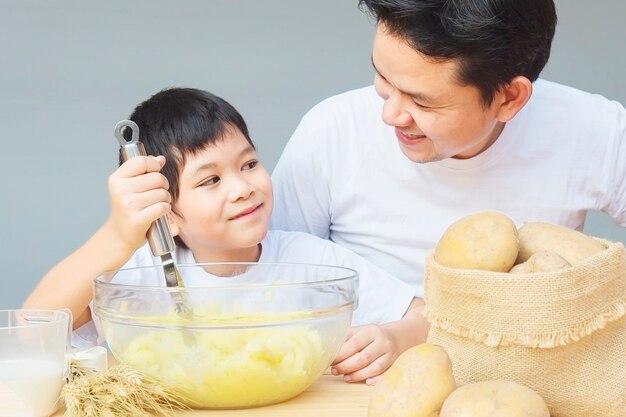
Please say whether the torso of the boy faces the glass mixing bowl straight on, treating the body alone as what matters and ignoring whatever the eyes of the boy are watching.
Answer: yes

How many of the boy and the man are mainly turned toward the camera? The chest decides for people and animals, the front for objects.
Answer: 2

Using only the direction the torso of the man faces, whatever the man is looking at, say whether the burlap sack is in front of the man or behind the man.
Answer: in front

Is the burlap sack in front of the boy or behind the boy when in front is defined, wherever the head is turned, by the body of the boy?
in front

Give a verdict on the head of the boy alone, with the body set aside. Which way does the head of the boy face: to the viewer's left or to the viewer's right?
to the viewer's right

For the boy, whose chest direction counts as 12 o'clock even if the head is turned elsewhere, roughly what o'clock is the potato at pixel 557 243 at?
The potato is roughly at 11 o'clock from the boy.

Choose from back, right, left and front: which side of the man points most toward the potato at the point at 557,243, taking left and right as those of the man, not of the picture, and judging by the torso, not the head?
front

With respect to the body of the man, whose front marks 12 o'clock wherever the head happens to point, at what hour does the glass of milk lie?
The glass of milk is roughly at 1 o'clock from the man.

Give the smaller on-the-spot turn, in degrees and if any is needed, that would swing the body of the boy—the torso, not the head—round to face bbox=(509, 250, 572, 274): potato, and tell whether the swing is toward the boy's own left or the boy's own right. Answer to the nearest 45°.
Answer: approximately 45° to the boy's own left

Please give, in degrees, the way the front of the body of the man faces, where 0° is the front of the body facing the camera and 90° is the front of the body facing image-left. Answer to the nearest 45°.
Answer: approximately 0°
